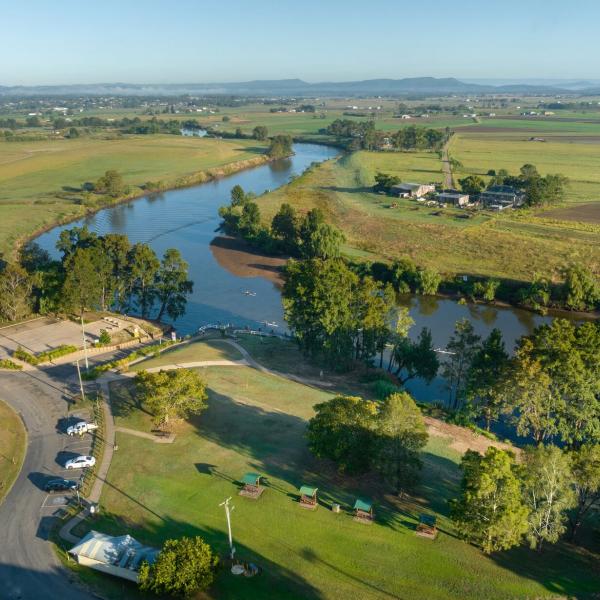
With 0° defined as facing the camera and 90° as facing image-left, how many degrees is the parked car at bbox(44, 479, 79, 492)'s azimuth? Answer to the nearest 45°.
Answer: approximately 270°

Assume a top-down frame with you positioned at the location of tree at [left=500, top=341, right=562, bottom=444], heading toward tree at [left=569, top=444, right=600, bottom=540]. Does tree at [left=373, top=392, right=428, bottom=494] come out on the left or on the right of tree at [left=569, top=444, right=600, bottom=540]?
right

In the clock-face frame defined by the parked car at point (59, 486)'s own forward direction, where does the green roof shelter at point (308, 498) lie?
The green roof shelter is roughly at 1 o'clock from the parked car.

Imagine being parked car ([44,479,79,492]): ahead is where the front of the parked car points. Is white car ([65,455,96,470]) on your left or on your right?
on your left

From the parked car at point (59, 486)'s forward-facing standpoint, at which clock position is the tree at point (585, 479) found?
The tree is roughly at 1 o'clock from the parked car.

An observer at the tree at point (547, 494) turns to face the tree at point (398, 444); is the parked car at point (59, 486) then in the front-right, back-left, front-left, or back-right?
front-left

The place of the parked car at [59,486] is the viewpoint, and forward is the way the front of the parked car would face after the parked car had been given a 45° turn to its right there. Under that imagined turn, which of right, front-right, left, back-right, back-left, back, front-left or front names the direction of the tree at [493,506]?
front

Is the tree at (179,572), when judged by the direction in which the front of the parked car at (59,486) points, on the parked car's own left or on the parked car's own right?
on the parked car's own right

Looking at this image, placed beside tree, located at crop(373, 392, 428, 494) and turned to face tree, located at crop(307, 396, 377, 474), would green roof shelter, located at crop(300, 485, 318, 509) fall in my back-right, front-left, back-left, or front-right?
front-left

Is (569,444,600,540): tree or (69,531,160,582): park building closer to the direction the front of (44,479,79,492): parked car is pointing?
the tree

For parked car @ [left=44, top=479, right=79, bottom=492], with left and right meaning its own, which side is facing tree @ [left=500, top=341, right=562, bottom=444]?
front

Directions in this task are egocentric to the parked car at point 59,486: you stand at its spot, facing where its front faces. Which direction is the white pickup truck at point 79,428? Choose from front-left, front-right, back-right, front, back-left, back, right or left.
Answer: left

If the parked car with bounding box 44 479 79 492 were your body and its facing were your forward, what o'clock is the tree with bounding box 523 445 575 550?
The tree is roughly at 1 o'clock from the parked car.

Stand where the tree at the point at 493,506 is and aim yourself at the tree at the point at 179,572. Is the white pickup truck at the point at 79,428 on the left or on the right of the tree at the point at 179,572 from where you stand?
right

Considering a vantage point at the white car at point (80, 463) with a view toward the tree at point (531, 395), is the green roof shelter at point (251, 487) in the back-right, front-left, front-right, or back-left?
front-right

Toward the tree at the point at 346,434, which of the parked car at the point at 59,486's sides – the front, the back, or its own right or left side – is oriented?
front

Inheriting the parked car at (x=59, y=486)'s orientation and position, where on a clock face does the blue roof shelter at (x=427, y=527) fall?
The blue roof shelter is roughly at 1 o'clock from the parked car.

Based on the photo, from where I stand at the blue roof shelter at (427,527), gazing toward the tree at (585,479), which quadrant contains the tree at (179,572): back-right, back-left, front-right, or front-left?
back-right

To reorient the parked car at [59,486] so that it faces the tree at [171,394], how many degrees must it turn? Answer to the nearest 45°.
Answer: approximately 45° to its left

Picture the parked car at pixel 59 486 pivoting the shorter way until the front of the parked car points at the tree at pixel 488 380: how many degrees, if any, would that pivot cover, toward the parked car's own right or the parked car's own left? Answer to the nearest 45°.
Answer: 0° — it already faces it
